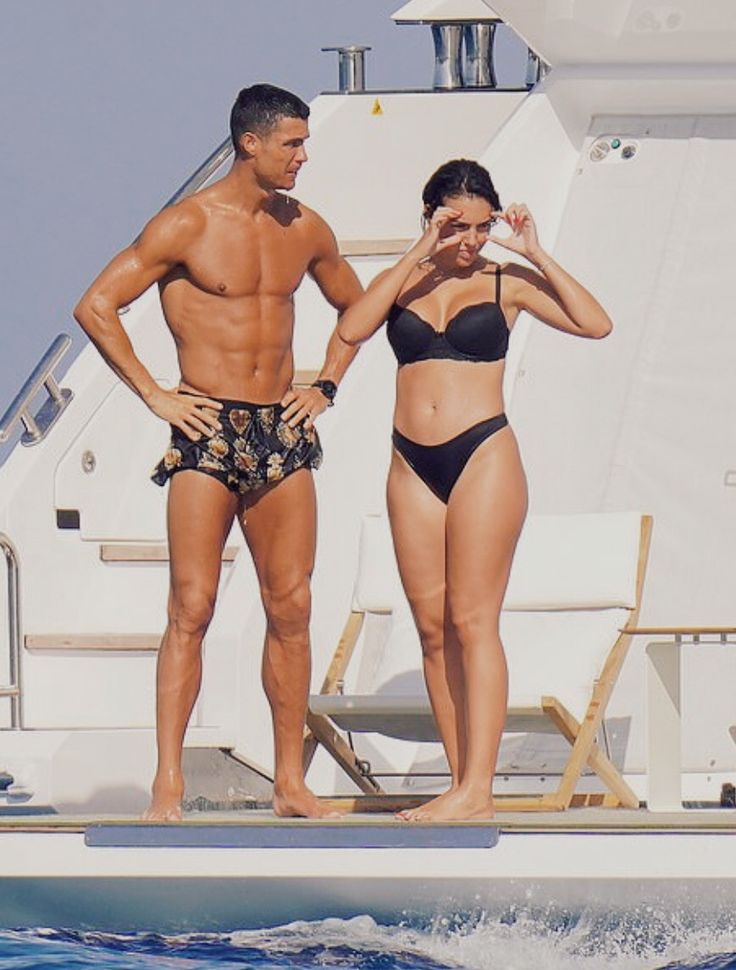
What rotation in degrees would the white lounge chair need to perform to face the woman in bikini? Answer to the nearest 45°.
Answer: approximately 45° to its left

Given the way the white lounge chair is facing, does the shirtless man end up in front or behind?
in front

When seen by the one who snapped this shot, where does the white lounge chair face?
facing the viewer and to the left of the viewer

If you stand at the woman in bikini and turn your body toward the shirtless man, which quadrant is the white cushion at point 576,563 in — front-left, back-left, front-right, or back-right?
back-right

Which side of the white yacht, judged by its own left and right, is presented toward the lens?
back

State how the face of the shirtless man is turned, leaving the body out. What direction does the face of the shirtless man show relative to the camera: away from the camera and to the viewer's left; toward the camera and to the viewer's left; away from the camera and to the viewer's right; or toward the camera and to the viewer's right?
toward the camera and to the viewer's right
